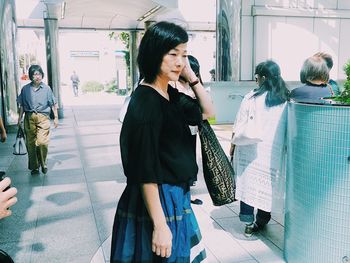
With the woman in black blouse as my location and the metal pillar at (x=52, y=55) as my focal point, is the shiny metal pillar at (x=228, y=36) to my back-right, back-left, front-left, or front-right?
front-right

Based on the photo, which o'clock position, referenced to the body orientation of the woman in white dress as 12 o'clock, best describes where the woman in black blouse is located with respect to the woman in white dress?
The woman in black blouse is roughly at 8 o'clock from the woman in white dress.

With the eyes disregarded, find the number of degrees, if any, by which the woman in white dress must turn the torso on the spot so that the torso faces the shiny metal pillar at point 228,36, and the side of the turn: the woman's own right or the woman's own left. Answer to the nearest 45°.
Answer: approximately 45° to the woman's own right

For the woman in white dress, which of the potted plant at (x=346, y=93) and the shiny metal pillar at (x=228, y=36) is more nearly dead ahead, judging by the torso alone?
the shiny metal pillar

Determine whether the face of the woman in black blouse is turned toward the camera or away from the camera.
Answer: toward the camera

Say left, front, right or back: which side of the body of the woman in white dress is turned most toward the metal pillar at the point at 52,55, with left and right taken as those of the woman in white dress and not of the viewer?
front

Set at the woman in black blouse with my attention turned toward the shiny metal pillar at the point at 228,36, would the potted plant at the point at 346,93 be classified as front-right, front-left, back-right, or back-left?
front-right

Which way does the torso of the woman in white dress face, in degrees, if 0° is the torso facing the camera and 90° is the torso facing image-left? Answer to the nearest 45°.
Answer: approximately 135°

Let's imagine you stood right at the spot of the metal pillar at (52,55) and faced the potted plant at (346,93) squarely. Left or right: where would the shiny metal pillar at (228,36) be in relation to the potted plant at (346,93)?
left

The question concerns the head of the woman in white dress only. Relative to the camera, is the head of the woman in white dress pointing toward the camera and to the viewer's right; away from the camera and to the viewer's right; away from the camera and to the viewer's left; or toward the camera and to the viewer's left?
away from the camera and to the viewer's left

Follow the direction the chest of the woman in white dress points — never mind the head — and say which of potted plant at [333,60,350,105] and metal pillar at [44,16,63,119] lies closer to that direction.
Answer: the metal pillar
